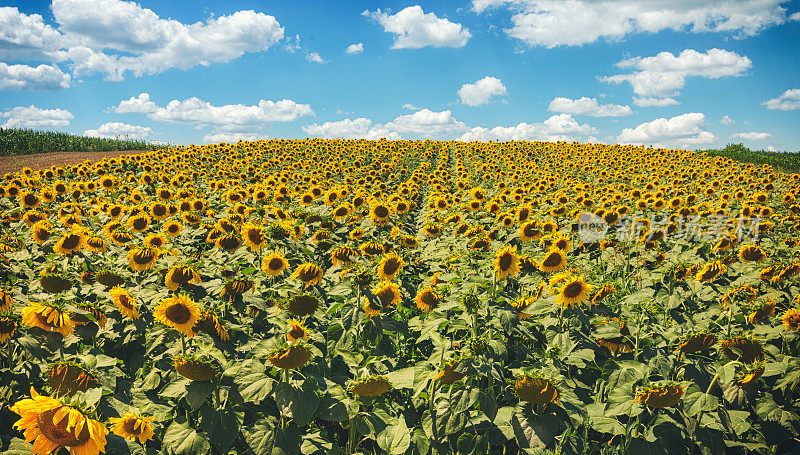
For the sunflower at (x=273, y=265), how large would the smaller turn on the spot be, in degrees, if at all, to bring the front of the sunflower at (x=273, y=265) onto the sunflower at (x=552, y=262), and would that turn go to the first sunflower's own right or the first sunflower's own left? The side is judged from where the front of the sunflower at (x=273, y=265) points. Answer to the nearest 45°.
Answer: approximately 90° to the first sunflower's own left

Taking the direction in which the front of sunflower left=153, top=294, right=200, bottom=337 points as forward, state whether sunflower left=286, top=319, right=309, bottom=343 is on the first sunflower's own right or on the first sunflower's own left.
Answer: on the first sunflower's own left

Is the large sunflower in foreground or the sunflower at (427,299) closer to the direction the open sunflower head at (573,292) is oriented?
the large sunflower in foreground

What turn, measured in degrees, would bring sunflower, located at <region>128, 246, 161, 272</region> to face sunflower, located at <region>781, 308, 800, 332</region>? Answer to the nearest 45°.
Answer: approximately 45° to its left

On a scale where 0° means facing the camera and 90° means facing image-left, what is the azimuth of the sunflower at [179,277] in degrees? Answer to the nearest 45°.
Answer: approximately 0°

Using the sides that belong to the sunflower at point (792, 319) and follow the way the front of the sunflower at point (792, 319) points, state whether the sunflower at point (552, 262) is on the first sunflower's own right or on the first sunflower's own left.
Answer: on the first sunflower's own right

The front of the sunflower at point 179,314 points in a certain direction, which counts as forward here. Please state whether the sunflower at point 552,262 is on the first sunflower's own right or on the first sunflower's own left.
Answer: on the first sunflower's own left
